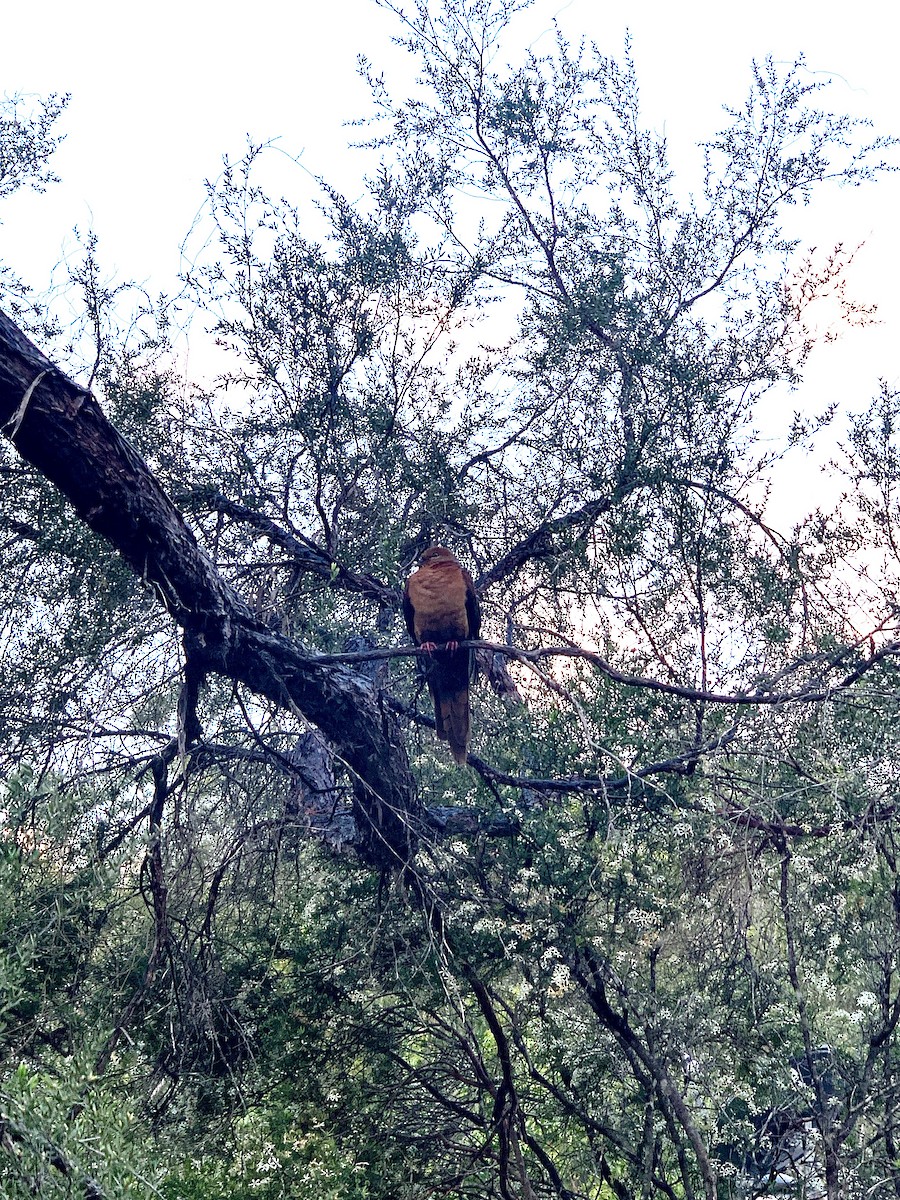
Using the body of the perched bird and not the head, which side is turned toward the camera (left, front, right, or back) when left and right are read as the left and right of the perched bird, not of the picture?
front
